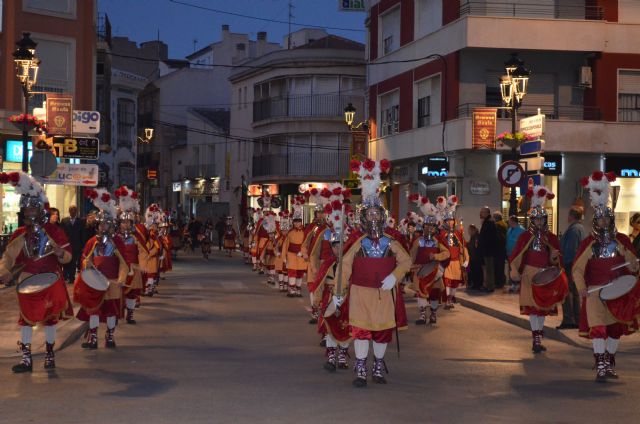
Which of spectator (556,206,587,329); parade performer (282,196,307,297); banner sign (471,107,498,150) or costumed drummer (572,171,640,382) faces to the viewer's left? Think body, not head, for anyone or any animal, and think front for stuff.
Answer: the spectator

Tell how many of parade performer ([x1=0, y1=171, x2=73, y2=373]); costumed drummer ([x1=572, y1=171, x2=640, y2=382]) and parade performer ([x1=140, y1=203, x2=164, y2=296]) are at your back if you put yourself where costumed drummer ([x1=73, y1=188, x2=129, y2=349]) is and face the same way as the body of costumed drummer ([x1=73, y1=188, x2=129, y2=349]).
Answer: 1

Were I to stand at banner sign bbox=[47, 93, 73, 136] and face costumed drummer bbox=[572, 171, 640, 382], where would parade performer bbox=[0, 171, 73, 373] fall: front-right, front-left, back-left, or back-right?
front-right

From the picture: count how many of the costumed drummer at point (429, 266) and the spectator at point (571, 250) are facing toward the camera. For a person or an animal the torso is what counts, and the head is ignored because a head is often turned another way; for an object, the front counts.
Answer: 1

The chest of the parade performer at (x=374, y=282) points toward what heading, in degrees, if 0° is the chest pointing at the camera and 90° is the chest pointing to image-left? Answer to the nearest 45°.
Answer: approximately 0°

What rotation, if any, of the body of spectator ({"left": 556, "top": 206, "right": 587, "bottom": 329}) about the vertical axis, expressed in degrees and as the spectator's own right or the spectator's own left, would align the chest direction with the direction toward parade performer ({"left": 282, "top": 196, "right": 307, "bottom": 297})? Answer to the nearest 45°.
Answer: approximately 45° to the spectator's own right

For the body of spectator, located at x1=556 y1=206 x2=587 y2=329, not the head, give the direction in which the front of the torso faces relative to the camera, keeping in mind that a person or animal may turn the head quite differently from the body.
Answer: to the viewer's left

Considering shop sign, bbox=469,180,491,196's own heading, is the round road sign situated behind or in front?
in front

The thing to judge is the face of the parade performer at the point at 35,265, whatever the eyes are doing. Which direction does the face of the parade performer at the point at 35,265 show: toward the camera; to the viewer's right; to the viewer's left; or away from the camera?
toward the camera

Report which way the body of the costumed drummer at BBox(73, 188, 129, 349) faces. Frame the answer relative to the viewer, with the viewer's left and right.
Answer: facing the viewer

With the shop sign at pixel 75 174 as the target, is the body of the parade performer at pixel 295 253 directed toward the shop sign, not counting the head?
no

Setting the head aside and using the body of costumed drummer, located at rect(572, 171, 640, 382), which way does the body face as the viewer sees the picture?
toward the camera

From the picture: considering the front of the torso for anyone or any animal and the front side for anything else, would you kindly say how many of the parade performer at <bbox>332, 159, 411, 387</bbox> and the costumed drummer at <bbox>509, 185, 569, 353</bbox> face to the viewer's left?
0

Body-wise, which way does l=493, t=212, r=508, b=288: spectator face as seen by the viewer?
to the viewer's left

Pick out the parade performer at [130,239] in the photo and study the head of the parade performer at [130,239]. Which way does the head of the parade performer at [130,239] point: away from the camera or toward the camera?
toward the camera

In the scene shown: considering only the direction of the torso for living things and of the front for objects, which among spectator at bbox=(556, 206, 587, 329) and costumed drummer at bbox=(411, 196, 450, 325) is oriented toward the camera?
the costumed drummer

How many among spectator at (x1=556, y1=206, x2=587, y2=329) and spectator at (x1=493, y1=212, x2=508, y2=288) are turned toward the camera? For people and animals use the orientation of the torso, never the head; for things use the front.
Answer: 0

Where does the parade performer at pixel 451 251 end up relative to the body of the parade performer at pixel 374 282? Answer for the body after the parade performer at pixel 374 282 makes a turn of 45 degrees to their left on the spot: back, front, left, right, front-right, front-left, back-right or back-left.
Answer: back-left
